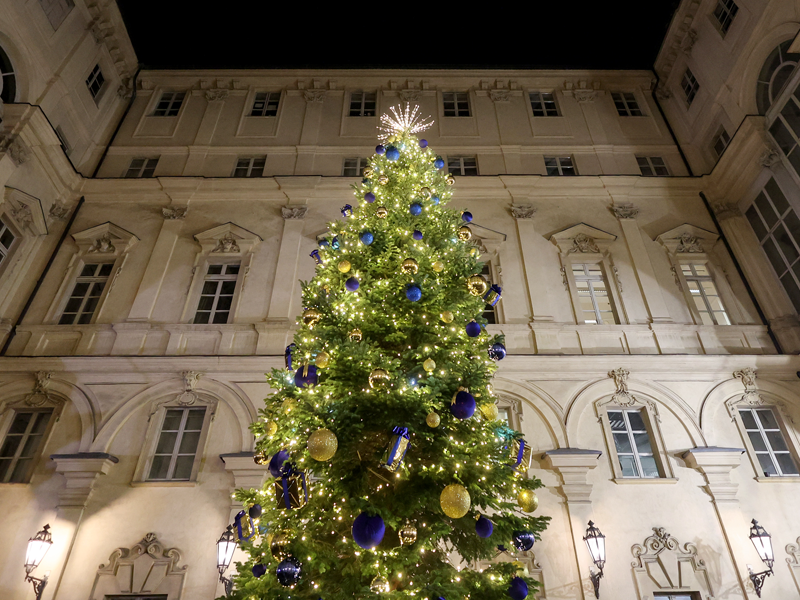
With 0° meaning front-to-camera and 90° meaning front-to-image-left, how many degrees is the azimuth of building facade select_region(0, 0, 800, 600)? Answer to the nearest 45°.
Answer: approximately 0°
